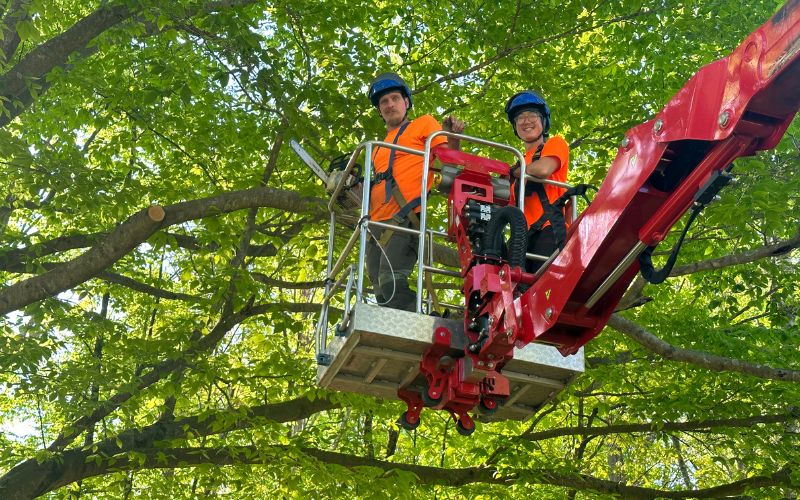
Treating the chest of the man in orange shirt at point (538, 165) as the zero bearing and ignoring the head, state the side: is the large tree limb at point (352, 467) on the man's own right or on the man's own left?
on the man's own right

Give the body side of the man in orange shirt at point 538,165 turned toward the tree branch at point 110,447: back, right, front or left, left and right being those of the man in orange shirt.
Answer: right

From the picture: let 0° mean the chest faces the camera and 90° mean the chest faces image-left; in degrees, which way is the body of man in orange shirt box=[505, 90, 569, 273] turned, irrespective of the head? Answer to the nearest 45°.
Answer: approximately 45°

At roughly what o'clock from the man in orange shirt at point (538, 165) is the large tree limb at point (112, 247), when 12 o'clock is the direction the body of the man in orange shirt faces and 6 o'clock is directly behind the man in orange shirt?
The large tree limb is roughly at 2 o'clock from the man in orange shirt.

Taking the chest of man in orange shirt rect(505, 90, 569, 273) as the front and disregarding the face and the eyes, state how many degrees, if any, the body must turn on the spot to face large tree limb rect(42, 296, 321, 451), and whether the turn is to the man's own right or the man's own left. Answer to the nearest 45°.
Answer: approximately 90° to the man's own right

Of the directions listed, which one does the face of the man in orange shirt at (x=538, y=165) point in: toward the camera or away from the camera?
toward the camera

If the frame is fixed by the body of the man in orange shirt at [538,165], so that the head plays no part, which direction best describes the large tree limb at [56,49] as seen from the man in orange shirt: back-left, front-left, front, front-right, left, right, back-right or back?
front-right
